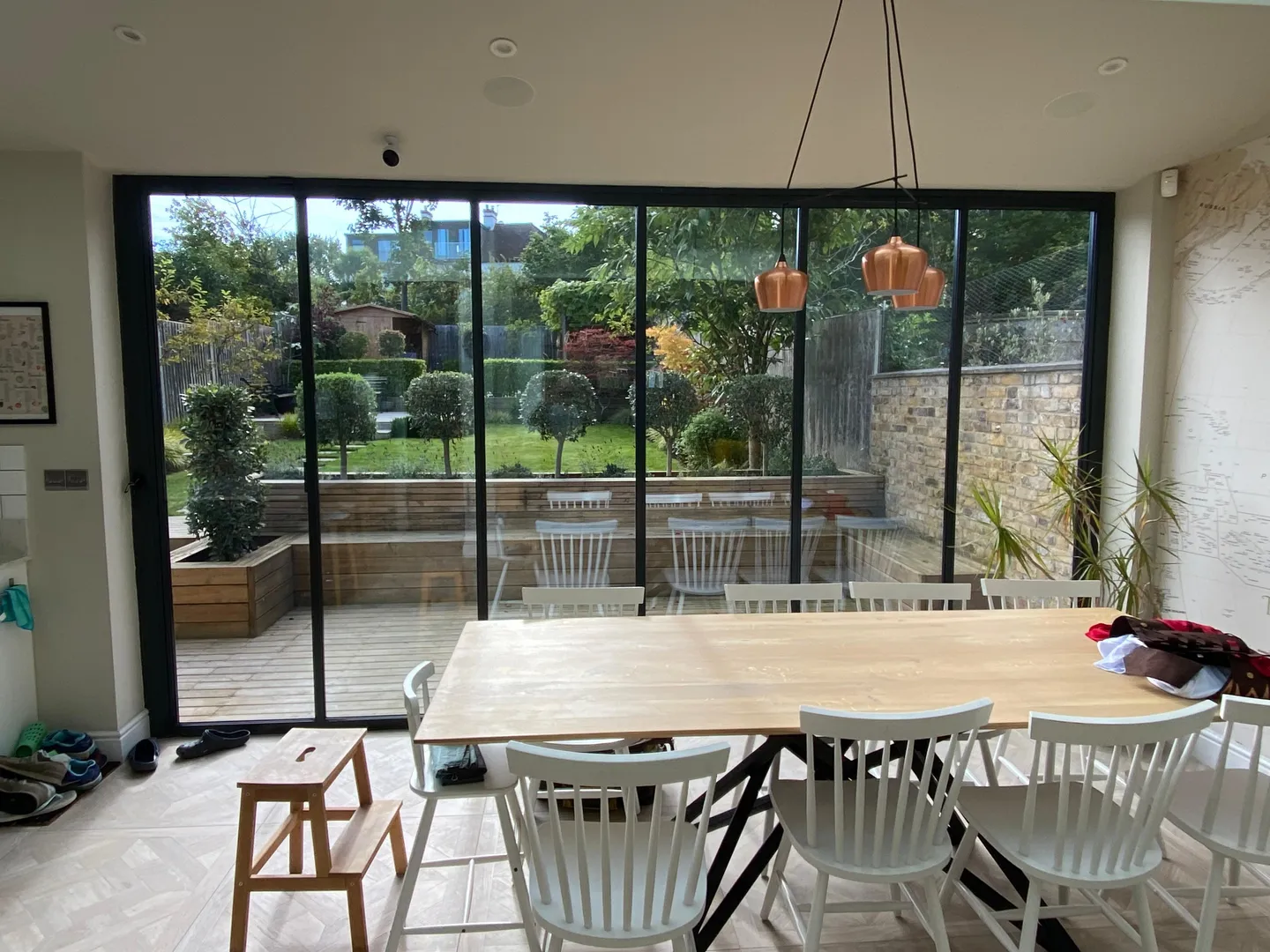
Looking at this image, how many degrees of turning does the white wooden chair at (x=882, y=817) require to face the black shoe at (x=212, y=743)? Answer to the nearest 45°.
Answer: approximately 45° to its left

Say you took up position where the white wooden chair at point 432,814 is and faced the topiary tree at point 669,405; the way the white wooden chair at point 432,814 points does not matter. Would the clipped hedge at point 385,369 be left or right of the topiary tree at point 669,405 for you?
left

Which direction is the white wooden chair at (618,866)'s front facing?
away from the camera

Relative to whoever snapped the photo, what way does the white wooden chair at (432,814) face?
facing to the right of the viewer

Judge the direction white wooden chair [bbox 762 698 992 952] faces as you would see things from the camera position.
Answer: facing away from the viewer and to the left of the viewer

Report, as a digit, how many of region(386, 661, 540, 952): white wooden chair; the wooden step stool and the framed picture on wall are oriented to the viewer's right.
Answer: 2

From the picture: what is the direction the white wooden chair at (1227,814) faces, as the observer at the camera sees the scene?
facing away from the viewer and to the left of the viewer

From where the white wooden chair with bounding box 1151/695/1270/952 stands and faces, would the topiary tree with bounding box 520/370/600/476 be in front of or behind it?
in front

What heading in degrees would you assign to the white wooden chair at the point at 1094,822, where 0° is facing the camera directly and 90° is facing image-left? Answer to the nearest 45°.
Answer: approximately 135°
